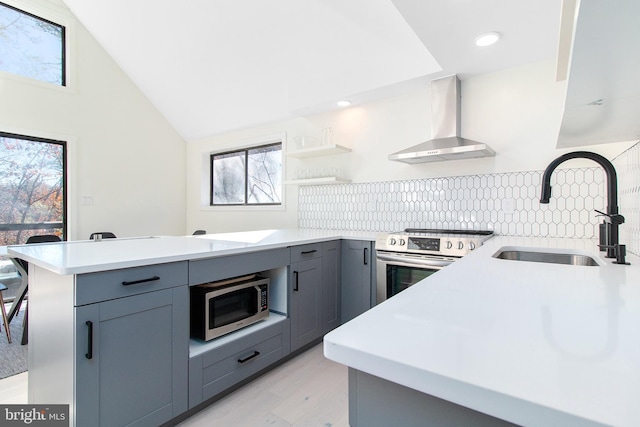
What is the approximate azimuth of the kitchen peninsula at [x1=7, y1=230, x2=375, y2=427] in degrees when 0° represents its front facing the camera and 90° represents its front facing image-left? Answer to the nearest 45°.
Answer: approximately 315°

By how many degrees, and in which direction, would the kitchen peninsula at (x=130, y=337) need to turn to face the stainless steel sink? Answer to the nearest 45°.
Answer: approximately 45° to its left

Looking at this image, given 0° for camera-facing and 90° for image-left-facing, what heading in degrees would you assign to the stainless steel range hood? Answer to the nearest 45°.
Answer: approximately 0°

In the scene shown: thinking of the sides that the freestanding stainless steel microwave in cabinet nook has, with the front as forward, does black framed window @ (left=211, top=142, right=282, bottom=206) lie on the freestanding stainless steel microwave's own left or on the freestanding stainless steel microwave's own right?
on the freestanding stainless steel microwave's own left

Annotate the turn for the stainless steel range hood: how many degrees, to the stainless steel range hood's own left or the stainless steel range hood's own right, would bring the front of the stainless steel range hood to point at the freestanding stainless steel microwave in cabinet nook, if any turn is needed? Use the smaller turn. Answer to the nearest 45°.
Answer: approximately 45° to the stainless steel range hood's own right
